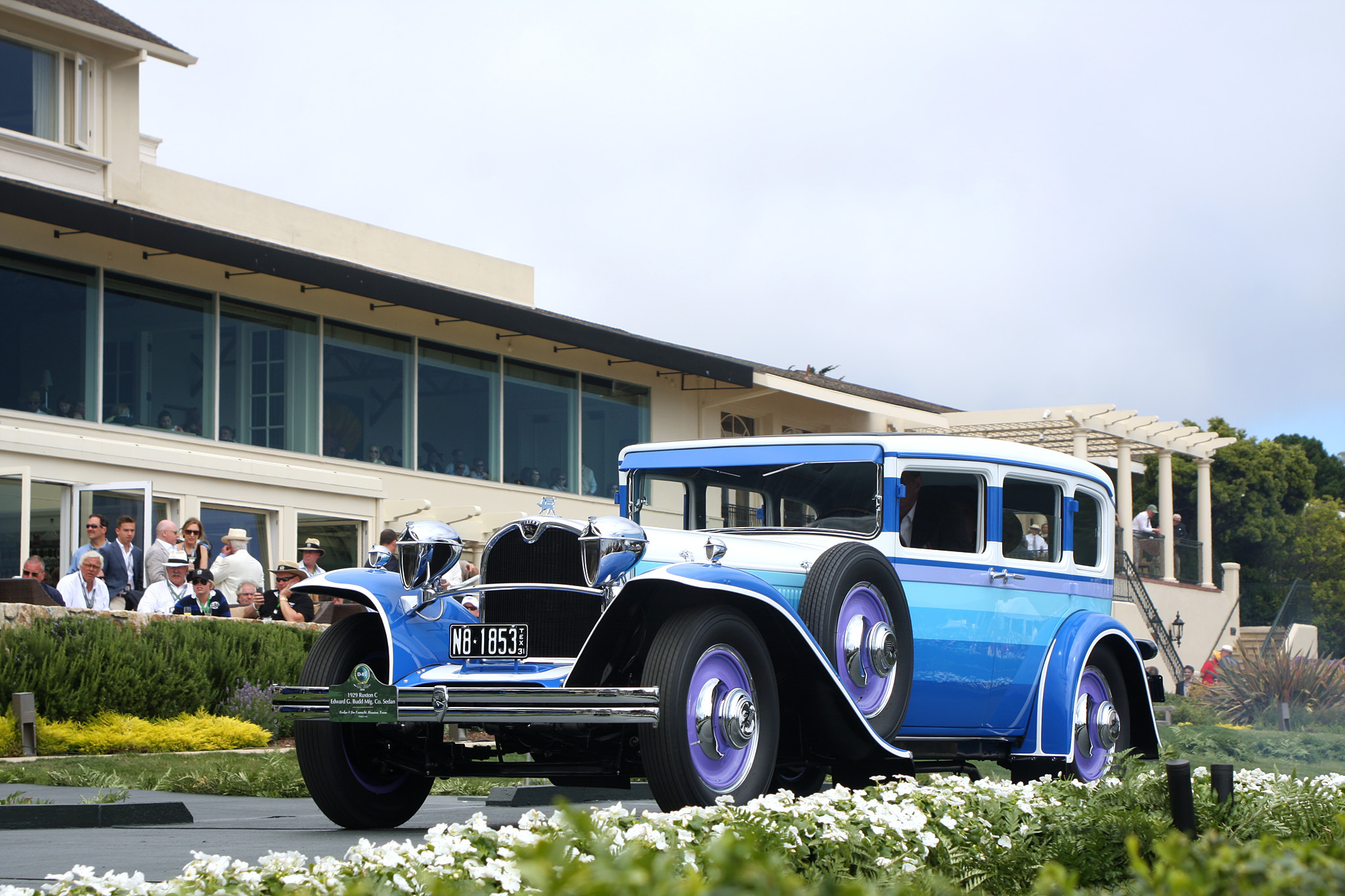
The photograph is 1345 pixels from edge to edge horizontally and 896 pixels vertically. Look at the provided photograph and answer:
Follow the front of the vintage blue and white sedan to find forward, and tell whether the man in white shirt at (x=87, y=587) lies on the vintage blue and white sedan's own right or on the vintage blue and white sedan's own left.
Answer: on the vintage blue and white sedan's own right

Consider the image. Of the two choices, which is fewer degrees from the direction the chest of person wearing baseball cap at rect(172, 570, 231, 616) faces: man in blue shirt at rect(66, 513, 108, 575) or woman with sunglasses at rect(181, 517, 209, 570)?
the man in blue shirt

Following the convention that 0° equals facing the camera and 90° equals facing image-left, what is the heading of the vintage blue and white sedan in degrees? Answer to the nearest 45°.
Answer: approximately 45°

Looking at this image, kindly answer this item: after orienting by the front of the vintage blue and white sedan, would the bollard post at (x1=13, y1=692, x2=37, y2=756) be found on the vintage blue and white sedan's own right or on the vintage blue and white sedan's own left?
on the vintage blue and white sedan's own right

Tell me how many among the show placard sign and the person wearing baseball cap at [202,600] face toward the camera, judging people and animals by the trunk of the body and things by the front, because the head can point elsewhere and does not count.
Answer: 2

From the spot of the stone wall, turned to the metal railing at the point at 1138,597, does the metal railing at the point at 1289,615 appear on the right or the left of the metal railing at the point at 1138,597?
right

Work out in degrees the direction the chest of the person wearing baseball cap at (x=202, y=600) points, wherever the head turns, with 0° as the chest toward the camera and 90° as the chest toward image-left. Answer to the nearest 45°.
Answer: approximately 0°

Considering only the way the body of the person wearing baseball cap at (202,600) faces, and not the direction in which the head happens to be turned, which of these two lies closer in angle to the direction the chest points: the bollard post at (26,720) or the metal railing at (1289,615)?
the bollard post
